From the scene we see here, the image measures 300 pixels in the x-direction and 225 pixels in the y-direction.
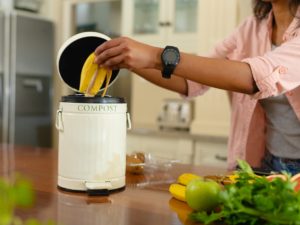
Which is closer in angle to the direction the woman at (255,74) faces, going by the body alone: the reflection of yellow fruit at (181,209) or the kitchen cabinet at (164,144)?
the reflection of yellow fruit

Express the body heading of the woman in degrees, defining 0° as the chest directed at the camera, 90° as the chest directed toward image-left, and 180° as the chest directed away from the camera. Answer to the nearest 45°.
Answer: approximately 45°
